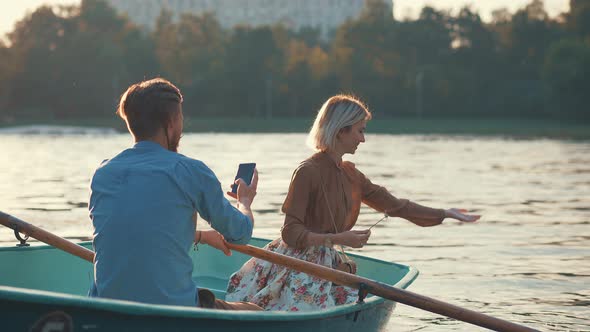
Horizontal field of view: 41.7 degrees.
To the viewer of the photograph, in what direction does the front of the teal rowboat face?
facing to the left of the viewer

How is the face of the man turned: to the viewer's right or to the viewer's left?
to the viewer's right

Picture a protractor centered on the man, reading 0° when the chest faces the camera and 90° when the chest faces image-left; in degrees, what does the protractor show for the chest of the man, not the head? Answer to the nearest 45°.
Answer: approximately 225°

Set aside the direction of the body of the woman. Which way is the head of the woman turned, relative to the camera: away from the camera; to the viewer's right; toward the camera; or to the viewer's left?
to the viewer's right
